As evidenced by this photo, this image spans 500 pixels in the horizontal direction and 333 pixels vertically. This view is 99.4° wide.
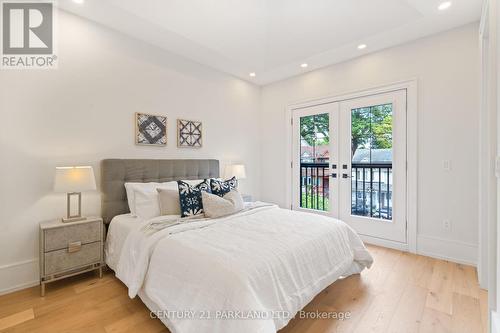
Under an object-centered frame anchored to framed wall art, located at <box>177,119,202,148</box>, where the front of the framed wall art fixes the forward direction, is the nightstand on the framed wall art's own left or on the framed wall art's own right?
on the framed wall art's own right

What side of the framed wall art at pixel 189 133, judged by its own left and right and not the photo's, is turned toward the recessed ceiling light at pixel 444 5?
front

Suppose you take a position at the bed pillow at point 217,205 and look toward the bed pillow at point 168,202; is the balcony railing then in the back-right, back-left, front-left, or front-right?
back-right

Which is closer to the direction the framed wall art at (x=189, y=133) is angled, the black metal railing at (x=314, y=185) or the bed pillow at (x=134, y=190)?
the black metal railing

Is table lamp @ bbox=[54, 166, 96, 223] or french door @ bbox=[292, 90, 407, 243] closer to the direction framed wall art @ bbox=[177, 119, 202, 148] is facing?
the french door

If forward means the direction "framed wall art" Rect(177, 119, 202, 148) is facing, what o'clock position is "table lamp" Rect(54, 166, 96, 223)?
The table lamp is roughly at 3 o'clock from the framed wall art.

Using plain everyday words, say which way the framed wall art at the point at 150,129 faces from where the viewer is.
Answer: facing the viewer and to the right of the viewer

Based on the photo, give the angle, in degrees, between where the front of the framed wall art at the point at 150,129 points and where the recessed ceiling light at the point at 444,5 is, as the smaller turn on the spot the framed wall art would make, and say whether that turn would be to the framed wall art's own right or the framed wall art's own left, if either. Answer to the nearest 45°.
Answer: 0° — it already faces it

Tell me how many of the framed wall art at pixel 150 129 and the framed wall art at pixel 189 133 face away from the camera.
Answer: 0

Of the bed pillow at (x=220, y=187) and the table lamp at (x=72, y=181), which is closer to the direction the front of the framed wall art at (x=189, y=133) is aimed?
the bed pillow

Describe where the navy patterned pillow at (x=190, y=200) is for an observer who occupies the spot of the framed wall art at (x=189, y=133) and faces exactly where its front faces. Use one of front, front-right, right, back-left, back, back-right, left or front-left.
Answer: front-right

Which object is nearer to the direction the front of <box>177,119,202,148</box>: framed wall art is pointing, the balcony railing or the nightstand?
the balcony railing

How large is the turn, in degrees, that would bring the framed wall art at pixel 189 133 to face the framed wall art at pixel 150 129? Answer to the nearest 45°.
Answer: approximately 90° to its right

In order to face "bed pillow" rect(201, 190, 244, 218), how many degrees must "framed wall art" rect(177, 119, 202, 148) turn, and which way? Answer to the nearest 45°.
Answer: approximately 45° to its right
